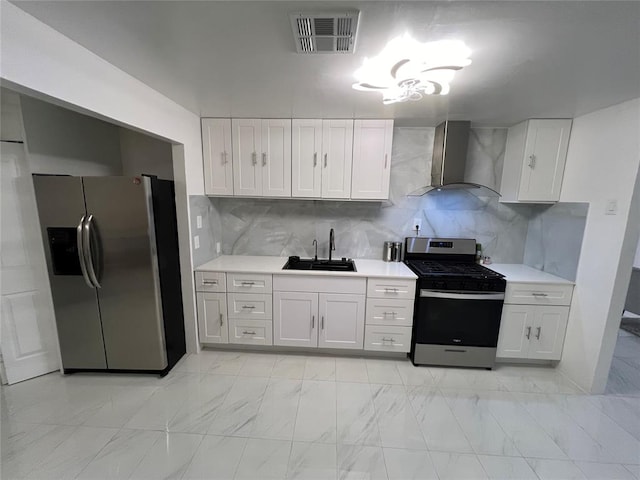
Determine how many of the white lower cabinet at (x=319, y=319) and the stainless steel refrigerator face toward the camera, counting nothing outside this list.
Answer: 2

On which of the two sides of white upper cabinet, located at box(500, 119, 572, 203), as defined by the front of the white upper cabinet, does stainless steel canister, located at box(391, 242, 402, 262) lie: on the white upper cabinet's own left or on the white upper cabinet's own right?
on the white upper cabinet's own right

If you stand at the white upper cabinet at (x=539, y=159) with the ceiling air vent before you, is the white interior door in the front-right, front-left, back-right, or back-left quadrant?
front-right

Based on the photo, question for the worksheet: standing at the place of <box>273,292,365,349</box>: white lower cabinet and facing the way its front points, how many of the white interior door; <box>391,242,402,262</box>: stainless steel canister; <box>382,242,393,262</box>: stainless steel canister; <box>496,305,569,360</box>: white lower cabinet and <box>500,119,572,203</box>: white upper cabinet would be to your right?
1

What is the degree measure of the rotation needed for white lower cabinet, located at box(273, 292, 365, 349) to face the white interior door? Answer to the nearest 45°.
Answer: approximately 90° to its right

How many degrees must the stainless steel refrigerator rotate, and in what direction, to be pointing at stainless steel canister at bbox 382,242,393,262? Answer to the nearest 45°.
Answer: approximately 45° to its left

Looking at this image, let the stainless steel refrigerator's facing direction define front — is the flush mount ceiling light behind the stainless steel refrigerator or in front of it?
in front

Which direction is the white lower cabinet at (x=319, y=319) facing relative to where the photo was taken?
toward the camera

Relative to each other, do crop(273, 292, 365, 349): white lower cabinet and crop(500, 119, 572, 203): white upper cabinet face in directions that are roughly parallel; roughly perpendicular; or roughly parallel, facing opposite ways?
roughly parallel

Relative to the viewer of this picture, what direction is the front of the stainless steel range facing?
facing the viewer

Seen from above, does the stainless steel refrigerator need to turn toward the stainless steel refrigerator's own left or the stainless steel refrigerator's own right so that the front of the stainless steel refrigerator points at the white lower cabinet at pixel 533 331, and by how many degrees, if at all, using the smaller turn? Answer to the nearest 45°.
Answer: approximately 45° to the stainless steel refrigerator's own left

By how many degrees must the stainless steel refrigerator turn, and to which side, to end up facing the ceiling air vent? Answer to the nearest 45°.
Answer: approximately 45° to its left

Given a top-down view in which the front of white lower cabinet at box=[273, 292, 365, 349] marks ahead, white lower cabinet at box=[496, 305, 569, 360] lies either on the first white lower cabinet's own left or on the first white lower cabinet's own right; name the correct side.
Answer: on the first white lower cabinet's own left

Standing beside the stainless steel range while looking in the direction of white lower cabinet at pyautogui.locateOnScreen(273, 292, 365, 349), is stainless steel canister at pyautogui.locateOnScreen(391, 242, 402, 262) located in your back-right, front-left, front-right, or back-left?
front-right
